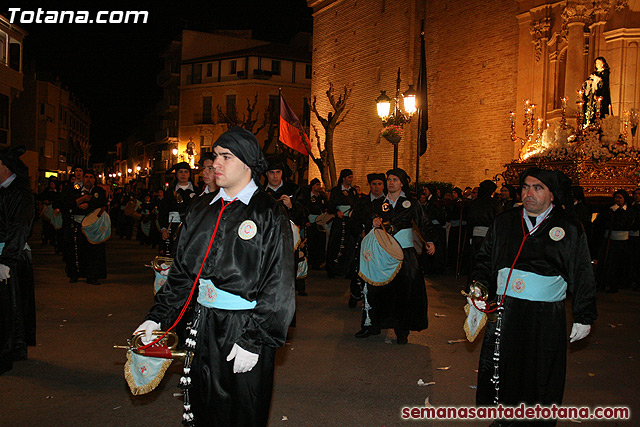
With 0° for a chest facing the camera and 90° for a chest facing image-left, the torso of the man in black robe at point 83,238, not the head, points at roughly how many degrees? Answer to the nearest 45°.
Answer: approximately 0°

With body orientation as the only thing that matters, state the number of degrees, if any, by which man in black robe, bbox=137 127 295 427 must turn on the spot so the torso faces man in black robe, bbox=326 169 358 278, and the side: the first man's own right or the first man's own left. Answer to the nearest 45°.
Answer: approximately 135° to the first man's own right

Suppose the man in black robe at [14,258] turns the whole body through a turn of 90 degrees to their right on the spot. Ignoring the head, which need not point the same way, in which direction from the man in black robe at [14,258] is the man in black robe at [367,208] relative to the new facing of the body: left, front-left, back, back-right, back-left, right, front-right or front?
back-right

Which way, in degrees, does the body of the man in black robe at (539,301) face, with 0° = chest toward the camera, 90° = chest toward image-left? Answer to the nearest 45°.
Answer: approximately 45°

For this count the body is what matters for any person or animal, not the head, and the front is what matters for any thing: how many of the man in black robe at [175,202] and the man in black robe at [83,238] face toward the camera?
2
